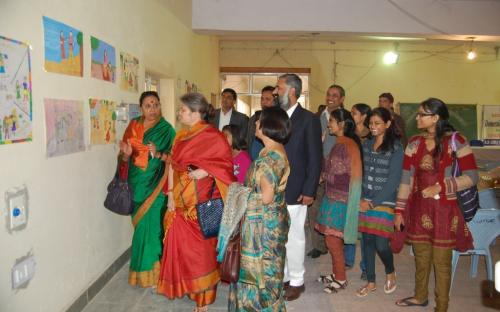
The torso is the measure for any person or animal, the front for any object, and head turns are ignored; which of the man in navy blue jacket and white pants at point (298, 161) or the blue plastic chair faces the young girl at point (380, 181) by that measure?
the blue plastic chair

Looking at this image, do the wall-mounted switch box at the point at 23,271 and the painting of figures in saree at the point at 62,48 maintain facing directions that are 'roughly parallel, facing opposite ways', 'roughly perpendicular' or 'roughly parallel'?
roughly parallel

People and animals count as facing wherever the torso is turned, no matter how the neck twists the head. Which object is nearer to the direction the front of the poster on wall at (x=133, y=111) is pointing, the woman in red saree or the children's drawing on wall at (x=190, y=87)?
the woman in red saree

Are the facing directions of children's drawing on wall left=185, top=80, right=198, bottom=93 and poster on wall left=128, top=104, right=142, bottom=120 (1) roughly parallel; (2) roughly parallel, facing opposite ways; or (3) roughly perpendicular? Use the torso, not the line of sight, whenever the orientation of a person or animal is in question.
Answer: roughly parallel

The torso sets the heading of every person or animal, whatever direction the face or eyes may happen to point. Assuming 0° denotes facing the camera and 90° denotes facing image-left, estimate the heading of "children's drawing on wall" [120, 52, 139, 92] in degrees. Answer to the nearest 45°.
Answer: approximately 315°

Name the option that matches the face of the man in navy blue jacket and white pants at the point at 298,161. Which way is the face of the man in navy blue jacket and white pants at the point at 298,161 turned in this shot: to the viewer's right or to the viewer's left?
to the viewer's left

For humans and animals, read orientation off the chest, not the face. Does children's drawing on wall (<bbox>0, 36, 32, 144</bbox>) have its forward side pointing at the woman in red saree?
no

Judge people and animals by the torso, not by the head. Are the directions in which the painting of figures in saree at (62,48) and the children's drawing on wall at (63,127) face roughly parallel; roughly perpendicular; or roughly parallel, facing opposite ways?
roughly parallel

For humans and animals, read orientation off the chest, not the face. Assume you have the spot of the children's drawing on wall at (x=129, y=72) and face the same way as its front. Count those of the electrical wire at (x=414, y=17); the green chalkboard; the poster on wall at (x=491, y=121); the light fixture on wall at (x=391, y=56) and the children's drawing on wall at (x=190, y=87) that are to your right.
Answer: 0

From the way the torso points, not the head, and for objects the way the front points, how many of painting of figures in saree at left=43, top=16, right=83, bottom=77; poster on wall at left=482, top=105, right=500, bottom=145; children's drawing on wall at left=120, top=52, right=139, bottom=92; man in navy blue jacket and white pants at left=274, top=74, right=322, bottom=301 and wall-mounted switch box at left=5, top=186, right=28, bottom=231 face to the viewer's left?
1

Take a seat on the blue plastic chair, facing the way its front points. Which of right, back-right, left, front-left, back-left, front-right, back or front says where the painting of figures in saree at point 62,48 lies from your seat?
front

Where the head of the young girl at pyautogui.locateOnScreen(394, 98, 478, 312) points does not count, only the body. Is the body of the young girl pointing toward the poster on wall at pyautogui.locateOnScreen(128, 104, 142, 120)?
no

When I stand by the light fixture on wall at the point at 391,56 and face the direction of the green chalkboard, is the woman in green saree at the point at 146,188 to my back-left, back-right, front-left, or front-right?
back-right

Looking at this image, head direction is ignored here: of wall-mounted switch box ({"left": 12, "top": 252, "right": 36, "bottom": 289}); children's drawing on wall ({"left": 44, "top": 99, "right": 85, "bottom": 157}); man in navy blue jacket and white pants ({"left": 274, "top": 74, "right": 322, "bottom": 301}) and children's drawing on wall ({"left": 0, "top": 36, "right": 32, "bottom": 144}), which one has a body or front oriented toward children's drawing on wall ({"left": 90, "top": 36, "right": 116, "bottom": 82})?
the man in navy blue jacket and white pants

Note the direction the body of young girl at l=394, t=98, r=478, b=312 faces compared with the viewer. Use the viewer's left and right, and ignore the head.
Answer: facing the viewer and to the left of the viewer

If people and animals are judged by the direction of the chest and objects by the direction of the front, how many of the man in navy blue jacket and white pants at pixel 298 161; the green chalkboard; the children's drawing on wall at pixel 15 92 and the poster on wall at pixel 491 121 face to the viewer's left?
1

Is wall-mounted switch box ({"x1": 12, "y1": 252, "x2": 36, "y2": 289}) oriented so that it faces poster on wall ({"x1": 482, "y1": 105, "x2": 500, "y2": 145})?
no

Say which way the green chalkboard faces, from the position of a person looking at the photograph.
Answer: facing the viewer

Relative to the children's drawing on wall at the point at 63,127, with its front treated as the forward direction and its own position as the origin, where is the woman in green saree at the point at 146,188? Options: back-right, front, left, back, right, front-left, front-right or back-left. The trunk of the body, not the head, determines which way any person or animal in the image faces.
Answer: left

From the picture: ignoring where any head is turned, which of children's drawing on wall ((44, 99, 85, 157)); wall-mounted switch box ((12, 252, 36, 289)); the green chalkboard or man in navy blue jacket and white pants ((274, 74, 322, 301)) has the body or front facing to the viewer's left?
the man in navy blue jacket and white pants

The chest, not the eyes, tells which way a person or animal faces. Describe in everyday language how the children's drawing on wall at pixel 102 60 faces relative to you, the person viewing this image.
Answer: facing the viewer and to the right of the viewer

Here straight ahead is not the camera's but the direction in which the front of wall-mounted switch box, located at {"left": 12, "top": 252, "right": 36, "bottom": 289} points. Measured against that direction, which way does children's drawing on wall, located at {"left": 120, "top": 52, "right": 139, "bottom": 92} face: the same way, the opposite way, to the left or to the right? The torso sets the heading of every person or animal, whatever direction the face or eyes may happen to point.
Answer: the same way
